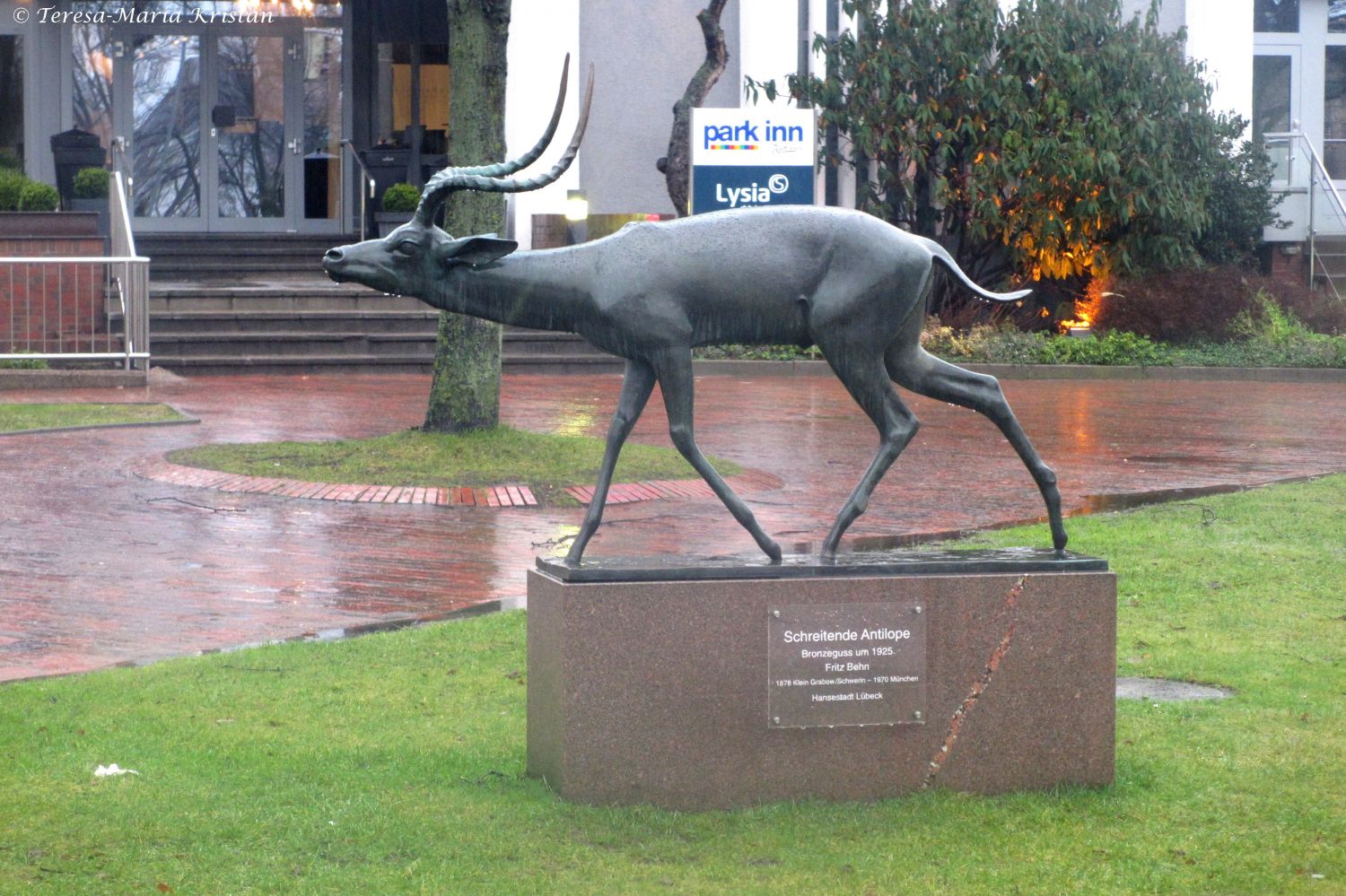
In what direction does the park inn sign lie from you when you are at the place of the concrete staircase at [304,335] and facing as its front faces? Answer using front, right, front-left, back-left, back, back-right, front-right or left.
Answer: left

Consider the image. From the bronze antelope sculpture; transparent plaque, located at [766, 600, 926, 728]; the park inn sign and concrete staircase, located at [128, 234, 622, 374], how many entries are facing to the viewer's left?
1

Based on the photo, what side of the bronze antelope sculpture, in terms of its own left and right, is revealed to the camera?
left

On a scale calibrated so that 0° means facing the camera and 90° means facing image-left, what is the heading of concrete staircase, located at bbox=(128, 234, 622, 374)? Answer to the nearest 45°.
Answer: approximately 0°

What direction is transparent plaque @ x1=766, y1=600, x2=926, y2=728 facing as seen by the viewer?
toward the camera

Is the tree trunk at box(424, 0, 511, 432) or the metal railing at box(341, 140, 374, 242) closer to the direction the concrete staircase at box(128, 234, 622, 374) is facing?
the tree trunk

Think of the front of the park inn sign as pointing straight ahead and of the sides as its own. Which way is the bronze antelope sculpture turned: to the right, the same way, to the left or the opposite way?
to the right

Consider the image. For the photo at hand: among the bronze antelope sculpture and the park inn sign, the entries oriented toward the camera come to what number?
1

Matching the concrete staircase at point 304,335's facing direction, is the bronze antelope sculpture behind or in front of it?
in front

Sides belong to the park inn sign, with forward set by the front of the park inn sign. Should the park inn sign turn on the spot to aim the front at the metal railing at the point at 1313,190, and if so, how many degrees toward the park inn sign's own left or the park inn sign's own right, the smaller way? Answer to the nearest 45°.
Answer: approximately 135° to the park inn sign's own left

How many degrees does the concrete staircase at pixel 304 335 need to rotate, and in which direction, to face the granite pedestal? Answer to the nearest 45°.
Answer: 0° — it already faces it
